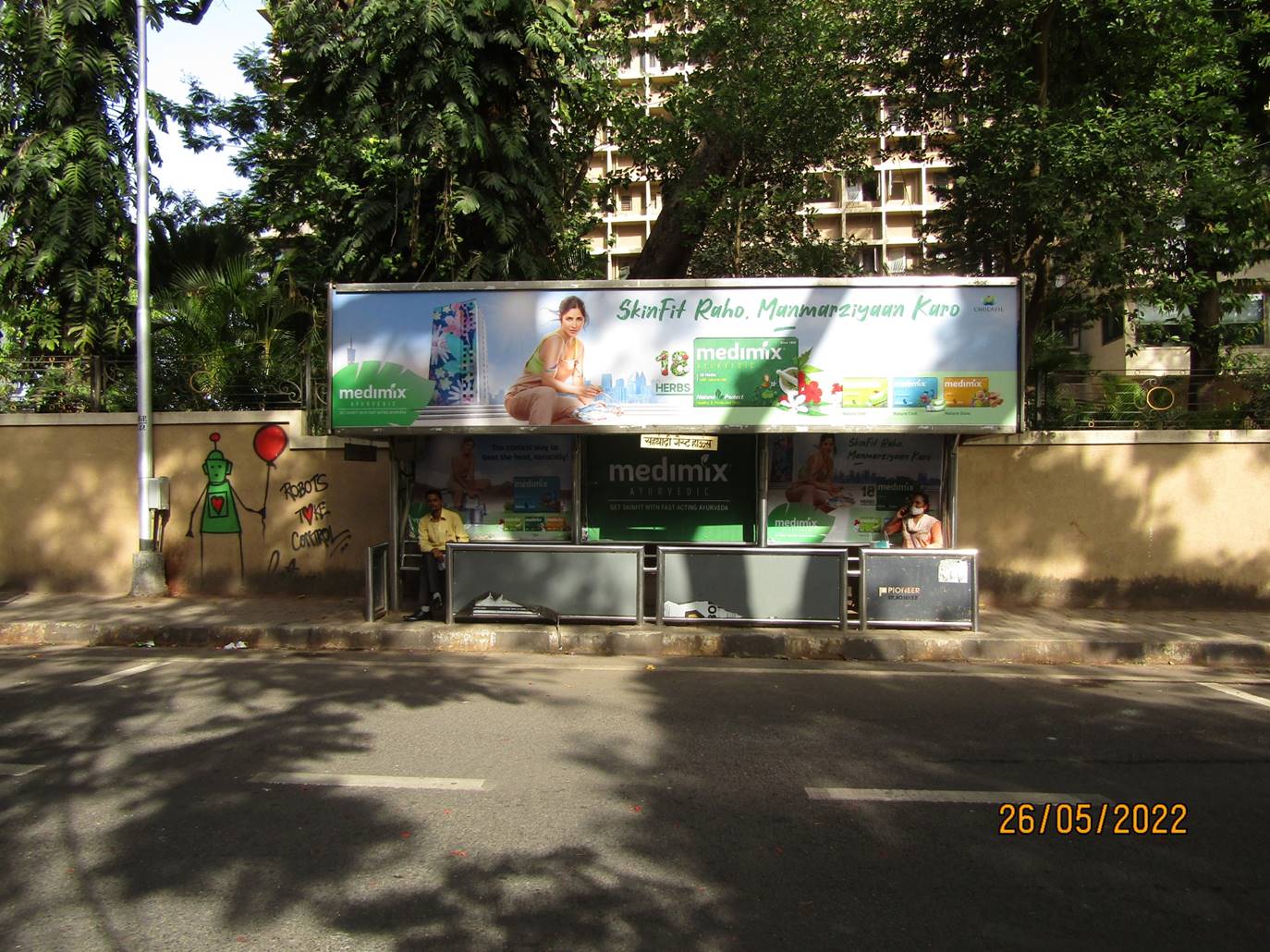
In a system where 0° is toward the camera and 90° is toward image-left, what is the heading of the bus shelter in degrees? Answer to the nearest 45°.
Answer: approximately 0°

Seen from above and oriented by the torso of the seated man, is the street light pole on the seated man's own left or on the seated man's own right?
on the seated man's own right

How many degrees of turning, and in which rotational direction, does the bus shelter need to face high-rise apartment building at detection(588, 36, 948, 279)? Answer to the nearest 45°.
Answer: approximately 180°

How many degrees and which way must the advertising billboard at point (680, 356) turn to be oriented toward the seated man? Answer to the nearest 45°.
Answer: approximately 90° to its right

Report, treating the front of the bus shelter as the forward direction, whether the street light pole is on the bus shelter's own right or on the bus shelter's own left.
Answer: on the bus shelter's own right

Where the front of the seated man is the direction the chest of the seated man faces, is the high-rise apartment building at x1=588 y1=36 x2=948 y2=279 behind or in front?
behind

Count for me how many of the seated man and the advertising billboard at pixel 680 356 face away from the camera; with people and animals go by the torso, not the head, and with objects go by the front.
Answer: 0

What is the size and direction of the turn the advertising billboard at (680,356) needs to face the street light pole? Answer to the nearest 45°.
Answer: approximately 90° to its right
